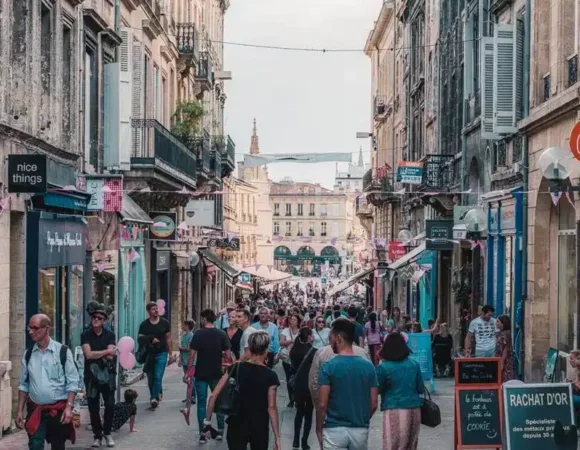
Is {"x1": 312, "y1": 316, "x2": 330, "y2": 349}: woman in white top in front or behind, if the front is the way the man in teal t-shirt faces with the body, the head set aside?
in front

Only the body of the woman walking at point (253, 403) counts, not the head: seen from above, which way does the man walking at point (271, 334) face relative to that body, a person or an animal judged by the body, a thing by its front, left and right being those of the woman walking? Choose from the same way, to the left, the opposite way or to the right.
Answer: the opposite way

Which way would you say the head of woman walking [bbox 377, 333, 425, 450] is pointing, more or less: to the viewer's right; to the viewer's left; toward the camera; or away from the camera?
away from the camera

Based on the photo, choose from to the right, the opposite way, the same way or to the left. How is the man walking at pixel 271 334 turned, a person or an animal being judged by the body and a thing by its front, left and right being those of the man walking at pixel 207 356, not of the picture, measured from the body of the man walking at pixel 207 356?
the opposite way

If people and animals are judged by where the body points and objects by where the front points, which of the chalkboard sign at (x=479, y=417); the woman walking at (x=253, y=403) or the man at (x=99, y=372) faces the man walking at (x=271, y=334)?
the woman walking

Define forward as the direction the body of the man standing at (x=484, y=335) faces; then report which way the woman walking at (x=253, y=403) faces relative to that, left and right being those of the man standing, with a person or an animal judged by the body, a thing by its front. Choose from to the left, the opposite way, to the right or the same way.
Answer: the opposite way

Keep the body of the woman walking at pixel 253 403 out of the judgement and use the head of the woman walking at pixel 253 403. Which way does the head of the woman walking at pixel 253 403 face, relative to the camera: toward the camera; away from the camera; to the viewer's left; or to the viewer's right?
away from the camera

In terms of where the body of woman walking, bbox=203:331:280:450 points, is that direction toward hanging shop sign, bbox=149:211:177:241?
yes

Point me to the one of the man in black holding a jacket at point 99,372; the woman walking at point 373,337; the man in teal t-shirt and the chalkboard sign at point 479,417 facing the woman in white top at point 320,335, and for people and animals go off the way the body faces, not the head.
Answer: the man in teal t-shirt

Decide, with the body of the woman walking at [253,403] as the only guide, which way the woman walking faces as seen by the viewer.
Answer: away from the camera

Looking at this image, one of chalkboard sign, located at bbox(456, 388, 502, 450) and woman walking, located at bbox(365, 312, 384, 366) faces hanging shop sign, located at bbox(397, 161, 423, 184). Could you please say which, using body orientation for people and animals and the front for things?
the woman walking
